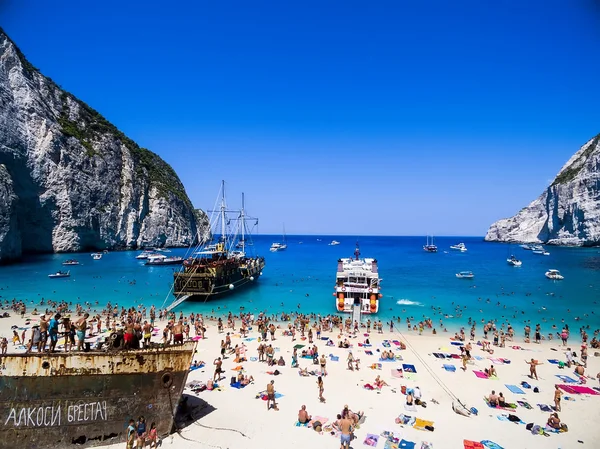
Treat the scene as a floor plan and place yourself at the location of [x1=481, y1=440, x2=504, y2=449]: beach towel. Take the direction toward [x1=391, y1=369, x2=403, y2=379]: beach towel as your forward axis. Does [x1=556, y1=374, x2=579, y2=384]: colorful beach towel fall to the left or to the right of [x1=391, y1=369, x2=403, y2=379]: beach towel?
right

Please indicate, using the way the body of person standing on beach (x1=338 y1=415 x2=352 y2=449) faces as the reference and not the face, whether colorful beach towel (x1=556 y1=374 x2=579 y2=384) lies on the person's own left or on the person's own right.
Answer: on the person's own right

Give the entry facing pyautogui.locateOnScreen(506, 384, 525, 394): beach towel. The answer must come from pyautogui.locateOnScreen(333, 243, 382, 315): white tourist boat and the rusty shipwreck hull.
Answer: the rusty shipwreck hull

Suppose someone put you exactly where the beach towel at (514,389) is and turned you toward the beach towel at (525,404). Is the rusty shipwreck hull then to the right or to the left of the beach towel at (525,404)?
right

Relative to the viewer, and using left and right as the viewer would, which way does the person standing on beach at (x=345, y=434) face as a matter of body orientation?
facing away from the viewer

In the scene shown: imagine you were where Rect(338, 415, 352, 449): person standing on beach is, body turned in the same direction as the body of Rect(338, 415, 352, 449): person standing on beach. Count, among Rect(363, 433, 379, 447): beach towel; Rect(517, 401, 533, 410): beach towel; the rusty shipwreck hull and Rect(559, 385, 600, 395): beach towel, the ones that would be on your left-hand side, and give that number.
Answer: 1

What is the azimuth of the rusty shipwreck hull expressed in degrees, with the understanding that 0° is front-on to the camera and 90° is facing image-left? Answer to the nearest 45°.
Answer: approximately 270°
